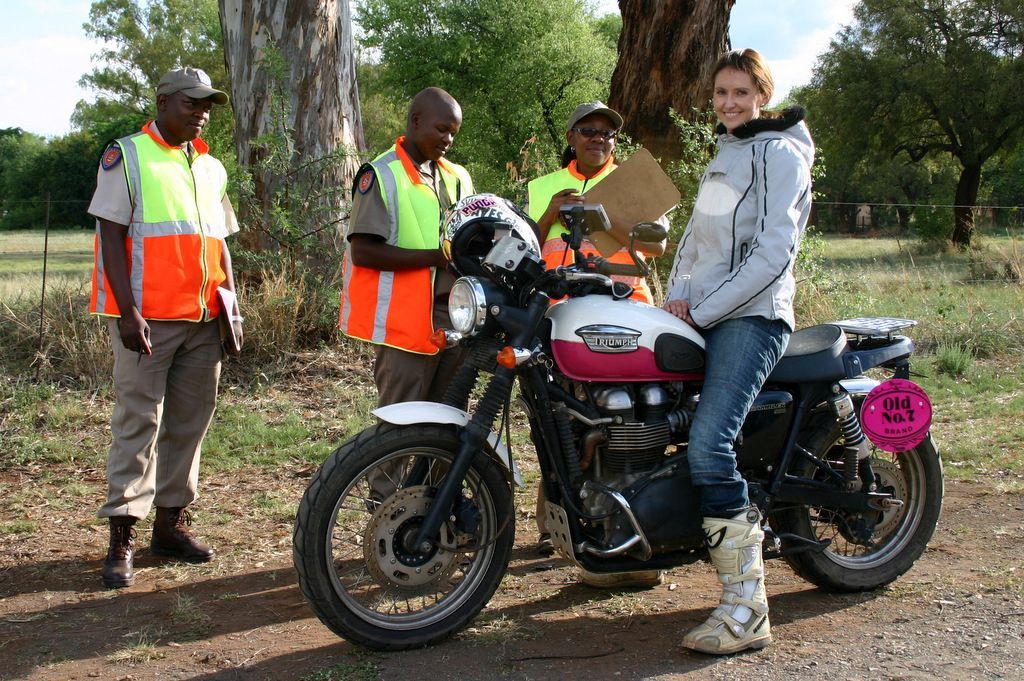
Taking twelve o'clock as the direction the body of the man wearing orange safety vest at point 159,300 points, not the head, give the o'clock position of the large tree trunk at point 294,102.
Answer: The large tree trunk is roughly at 8 o'clock from the man wearing orange safety vest.

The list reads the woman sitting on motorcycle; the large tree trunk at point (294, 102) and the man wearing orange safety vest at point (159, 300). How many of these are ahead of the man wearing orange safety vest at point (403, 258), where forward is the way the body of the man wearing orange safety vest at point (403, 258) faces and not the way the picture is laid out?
1

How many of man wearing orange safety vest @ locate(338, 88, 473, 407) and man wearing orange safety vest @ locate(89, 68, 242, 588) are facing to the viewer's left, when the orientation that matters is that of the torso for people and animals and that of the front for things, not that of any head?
0

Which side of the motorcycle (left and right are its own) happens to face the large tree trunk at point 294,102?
right

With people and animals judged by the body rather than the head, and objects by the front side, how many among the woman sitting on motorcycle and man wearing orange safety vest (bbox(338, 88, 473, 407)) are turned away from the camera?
0

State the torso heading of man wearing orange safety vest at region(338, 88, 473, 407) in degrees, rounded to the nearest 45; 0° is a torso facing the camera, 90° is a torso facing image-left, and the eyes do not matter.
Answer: approximately 315°

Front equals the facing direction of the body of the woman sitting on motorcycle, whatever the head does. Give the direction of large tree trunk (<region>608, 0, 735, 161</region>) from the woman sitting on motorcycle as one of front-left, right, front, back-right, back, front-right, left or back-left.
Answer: back-right

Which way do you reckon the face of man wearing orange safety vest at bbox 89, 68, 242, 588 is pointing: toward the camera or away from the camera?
toward the camera

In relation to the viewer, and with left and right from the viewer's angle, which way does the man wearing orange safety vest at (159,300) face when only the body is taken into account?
facing the viewer and to the right of the viewer

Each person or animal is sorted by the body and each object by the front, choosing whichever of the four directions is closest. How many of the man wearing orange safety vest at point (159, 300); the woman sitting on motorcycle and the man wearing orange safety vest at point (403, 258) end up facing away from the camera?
0

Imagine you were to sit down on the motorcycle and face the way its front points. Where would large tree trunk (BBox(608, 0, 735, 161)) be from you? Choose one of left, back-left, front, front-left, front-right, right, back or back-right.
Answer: back-right

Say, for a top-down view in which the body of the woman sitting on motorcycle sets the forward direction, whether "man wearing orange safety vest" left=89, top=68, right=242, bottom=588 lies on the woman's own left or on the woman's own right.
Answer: on the woman's own right

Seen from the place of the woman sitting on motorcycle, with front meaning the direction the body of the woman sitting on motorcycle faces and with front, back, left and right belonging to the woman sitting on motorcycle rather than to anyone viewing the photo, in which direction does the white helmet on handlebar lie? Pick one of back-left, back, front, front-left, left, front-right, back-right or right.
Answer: front-right

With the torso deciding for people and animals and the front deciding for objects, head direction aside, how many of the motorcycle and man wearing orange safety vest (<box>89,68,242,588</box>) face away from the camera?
0

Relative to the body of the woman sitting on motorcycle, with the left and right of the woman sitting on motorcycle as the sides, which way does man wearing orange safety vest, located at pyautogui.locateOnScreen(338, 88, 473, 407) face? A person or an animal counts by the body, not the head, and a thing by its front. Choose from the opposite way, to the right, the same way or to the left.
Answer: to the left

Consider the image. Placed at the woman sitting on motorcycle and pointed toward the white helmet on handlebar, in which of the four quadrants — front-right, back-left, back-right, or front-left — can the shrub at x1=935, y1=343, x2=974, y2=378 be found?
back-right

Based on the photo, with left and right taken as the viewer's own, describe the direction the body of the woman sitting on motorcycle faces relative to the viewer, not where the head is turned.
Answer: facing the viewer and to the left of the viewer
